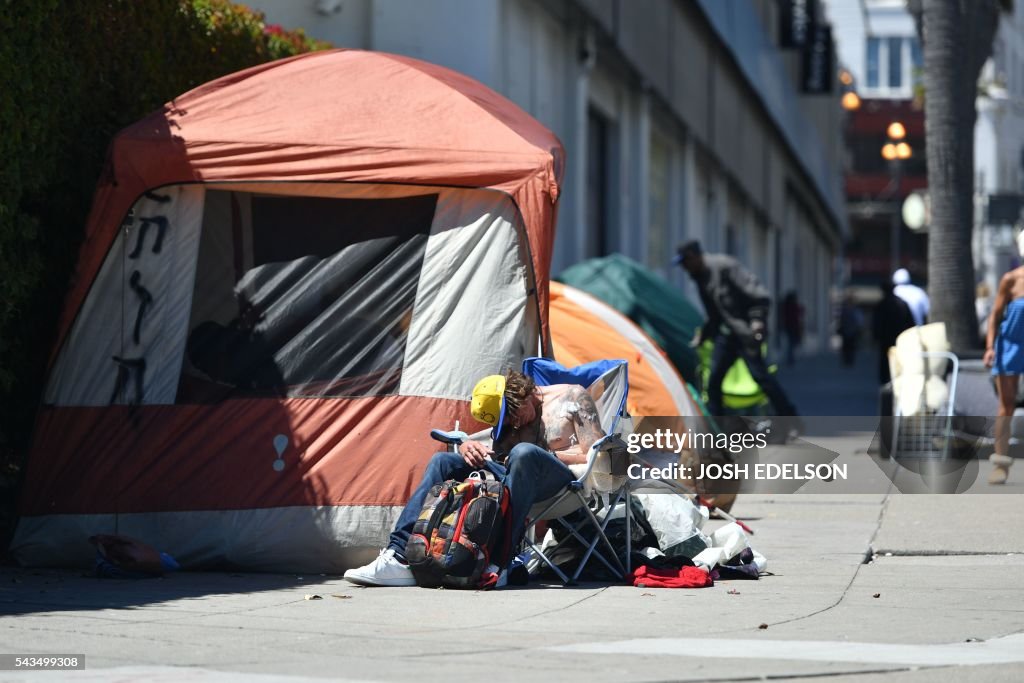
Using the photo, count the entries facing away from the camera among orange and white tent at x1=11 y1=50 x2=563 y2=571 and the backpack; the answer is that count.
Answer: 0

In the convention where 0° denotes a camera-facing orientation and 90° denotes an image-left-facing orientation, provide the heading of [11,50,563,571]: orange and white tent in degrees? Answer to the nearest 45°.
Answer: approximately 0°

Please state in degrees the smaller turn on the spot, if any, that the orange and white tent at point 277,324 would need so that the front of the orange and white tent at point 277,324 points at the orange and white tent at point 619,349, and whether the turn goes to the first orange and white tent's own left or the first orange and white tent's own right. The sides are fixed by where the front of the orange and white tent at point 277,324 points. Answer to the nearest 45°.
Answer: approximately 135° to the first orange and white tent's own left

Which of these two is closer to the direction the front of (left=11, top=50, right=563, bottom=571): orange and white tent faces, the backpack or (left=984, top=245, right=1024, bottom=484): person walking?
the backpack

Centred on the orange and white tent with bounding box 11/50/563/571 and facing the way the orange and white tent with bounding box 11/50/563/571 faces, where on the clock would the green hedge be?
The green hedge is roughly at 4 o'clock from the orange and white tent.

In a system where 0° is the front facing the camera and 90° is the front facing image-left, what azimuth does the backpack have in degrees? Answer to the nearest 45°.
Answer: approximately 45°

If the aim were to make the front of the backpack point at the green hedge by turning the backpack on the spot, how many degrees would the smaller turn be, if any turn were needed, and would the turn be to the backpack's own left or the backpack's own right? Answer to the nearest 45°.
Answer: approximately 90° to the backpack's own right

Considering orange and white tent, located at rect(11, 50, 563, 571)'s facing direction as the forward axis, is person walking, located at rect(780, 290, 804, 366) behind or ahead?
behind

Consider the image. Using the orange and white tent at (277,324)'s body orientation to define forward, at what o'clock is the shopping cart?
The shopping cart is roughly at 8 o'clock from the orange and white tent.

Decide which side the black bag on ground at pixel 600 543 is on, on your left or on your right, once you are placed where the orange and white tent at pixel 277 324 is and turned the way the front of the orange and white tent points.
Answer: on your left

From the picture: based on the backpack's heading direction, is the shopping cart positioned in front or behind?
behind

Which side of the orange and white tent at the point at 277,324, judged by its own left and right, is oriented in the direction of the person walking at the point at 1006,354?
left

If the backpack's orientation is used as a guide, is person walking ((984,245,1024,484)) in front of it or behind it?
behind

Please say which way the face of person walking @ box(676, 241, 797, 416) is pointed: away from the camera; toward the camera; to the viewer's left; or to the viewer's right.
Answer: to the viewer's left

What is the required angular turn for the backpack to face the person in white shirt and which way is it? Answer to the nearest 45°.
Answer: approximately 180°

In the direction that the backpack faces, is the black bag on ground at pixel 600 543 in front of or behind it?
behind
